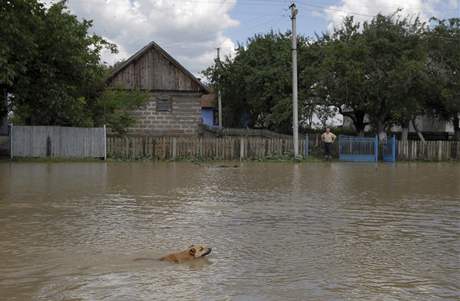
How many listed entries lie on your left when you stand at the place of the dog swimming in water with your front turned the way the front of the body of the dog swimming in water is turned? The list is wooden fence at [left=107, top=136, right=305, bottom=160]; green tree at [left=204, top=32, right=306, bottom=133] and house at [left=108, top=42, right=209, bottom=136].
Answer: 3

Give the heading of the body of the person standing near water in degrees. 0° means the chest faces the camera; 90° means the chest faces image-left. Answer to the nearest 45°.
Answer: approximately 0°

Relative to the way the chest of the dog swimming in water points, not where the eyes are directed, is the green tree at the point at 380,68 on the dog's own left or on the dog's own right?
on the dog's own left

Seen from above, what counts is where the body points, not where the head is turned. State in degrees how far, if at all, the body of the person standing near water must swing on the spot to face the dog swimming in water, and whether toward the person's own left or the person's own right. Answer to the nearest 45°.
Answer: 0° — they already face it

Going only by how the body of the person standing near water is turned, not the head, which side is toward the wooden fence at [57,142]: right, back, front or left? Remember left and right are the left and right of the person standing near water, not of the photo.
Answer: right

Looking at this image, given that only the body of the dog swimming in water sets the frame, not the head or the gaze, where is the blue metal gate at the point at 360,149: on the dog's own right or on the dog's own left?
on the dog's own left

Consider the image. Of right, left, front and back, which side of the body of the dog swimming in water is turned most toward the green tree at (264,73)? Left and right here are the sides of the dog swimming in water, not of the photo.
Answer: left

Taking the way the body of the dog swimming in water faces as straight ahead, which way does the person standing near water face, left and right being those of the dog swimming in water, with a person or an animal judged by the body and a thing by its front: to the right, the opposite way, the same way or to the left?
to the right

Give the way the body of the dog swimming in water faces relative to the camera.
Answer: to the viewer's right

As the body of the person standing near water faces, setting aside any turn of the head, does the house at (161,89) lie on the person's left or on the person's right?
on the person's right

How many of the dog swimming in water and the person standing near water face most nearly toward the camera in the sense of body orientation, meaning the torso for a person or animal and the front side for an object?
1
